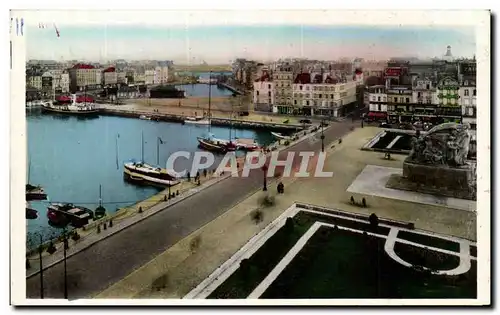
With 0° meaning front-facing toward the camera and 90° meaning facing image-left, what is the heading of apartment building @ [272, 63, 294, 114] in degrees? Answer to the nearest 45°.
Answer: approximately 0°

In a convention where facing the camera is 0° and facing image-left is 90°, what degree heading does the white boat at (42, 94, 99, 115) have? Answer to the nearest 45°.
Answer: approximately 90°

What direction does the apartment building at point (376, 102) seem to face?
toward the camera

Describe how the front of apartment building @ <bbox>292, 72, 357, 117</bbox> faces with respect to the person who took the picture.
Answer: facing the viewer

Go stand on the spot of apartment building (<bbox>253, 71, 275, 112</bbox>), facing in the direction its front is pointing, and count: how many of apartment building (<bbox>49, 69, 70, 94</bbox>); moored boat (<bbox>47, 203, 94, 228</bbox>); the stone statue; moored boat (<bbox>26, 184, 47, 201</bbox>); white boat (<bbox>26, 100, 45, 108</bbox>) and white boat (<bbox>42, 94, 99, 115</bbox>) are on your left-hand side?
1

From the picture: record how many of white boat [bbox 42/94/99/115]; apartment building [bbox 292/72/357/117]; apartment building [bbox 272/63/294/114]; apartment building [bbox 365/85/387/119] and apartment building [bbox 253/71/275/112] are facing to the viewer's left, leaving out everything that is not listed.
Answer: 1

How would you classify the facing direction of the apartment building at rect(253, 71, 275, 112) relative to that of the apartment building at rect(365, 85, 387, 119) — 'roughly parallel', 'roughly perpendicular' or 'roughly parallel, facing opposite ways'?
roughly parallel

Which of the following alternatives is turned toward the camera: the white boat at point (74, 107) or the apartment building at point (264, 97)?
the apartment building

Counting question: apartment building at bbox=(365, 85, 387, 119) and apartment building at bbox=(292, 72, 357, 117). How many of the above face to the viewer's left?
0

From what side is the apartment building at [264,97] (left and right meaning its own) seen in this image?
front

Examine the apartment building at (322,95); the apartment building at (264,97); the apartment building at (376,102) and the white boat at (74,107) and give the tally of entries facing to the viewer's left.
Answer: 1

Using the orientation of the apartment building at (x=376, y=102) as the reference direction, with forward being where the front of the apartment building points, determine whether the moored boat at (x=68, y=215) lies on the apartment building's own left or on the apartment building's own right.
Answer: on the apartment building's own right

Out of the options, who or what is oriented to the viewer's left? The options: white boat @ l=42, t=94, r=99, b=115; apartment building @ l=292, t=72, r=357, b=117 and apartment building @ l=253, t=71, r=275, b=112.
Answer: the white boat

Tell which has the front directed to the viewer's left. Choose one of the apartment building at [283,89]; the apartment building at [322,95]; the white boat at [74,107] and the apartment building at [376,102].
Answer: the white boat
